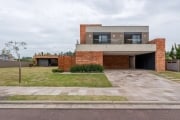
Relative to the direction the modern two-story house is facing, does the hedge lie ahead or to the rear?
ahead

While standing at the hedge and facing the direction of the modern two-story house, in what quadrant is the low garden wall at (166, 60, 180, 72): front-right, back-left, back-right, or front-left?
front-right

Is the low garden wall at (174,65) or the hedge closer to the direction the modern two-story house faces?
the hedge

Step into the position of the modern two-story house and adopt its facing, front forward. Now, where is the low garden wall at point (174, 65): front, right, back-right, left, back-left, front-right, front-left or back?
left

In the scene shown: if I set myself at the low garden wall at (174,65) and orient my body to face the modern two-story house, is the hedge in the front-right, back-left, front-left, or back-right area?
front-left

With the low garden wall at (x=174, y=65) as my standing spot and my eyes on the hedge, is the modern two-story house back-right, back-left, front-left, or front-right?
front-right

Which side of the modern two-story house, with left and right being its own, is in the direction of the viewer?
front
